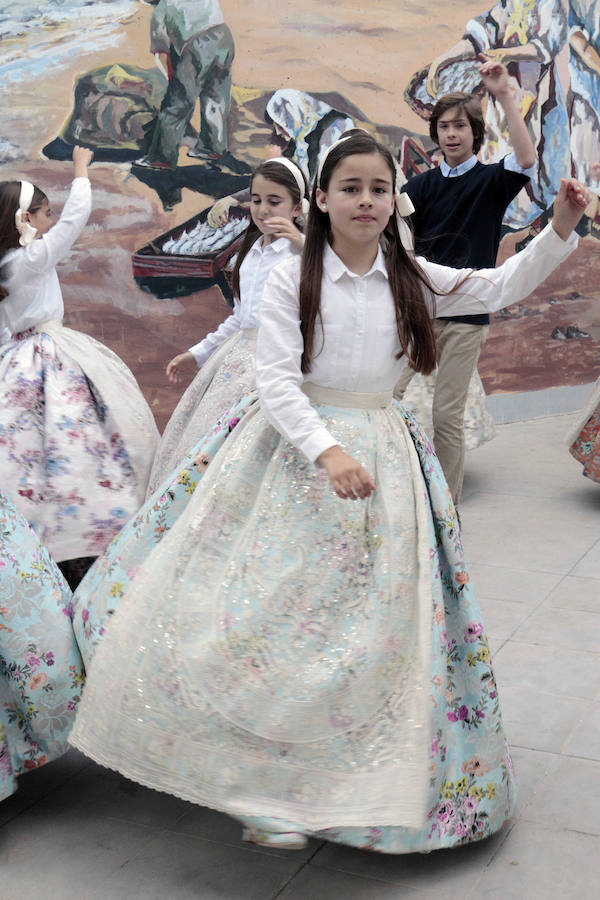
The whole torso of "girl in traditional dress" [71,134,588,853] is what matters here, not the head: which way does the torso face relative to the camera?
toward the camera

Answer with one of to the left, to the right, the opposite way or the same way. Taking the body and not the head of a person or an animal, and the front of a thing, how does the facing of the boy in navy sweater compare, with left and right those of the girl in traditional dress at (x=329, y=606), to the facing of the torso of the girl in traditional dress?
the same way

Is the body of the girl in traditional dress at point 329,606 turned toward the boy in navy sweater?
no

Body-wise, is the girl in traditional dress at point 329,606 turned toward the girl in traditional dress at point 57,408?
no

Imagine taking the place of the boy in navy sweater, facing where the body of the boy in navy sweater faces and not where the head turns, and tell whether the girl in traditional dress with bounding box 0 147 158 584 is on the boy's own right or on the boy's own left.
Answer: on the boy's own right

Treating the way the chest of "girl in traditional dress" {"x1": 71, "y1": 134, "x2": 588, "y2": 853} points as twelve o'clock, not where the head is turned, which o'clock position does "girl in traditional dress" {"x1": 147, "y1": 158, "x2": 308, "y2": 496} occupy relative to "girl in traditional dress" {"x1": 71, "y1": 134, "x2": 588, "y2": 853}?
"girl in traditional dress" {"x1": 147, "y1": 158, "x2": 308, "y2": 496} is roughly at 6 o'clock from "girl in traditional dress" {"x1": 71, "y1": 134, "x2": 588, "y2": 853}.

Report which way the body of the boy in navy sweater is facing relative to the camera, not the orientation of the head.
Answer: toward the camera

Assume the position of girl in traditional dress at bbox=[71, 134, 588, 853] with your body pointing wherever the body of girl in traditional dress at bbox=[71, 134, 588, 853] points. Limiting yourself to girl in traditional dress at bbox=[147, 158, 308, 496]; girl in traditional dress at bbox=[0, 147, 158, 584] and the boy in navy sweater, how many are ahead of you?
0

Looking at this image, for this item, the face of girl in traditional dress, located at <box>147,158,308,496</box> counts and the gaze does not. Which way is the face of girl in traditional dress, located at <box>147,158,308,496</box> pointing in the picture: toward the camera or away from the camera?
toward the camera

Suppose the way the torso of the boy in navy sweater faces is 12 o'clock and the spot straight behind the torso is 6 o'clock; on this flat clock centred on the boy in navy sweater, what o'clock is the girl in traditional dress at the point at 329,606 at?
The girl in traditional dress is roughly at 12 o'clock from the boy in navy sweater.

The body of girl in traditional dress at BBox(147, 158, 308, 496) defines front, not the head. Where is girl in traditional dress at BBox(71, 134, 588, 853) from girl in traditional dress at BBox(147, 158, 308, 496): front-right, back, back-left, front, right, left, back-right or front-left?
front-left

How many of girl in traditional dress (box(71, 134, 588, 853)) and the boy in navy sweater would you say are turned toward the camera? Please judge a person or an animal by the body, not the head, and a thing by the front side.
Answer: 2

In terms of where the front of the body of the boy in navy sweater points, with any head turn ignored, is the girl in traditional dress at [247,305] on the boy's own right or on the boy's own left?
on the boy's own right

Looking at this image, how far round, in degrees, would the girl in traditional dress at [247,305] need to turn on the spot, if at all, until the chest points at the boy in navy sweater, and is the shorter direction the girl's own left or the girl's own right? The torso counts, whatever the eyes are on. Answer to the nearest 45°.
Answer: approximately 180°

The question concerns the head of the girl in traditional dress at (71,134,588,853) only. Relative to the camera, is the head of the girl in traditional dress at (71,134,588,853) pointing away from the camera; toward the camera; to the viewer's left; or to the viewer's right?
toward the camera
